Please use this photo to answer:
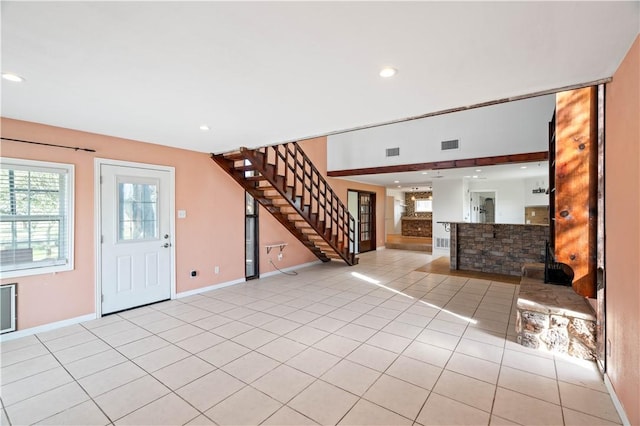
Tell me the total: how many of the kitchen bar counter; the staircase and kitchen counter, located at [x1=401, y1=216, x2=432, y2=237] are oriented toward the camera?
2

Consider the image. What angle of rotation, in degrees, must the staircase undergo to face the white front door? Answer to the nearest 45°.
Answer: approximately 180°

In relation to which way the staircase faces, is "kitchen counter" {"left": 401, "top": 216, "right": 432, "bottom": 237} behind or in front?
in front

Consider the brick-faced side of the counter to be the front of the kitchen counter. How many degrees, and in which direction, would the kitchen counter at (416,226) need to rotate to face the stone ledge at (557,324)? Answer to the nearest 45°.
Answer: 0° — it already faces it

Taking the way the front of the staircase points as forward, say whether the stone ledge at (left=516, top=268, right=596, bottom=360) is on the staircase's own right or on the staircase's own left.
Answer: on the staircase's own right

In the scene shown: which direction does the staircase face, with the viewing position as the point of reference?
facing away from the viewer and to the right of the viewer

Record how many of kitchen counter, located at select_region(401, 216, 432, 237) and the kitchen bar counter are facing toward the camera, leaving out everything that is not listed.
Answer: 2

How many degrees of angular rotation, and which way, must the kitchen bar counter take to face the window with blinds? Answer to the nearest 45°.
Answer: approximately 45° to its right

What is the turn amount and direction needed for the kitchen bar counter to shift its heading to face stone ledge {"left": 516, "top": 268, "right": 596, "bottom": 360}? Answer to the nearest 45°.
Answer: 0° — it already faces it

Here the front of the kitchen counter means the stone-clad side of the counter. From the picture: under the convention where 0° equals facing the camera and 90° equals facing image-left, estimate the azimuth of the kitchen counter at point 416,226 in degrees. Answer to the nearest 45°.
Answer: approximately 0°
